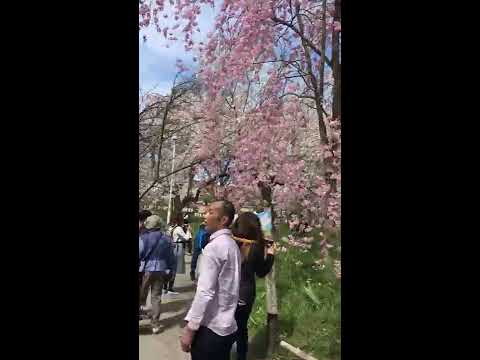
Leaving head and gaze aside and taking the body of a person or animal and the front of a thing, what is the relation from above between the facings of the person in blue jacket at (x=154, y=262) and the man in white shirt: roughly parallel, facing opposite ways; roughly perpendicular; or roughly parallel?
roughly perpendicular

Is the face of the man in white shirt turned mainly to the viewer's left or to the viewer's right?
to the viewer's left

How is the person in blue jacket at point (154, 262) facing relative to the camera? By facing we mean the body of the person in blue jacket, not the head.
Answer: away from the camera

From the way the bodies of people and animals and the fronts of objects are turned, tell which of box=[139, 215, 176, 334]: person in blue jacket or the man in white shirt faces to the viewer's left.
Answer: the man in white shirt

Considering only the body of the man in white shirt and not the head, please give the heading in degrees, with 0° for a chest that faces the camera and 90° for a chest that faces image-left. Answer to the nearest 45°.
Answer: approximately 90°
